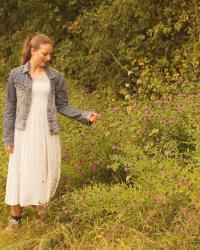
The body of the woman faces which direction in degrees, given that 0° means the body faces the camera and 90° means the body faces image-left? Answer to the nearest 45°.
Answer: approximately 0°
